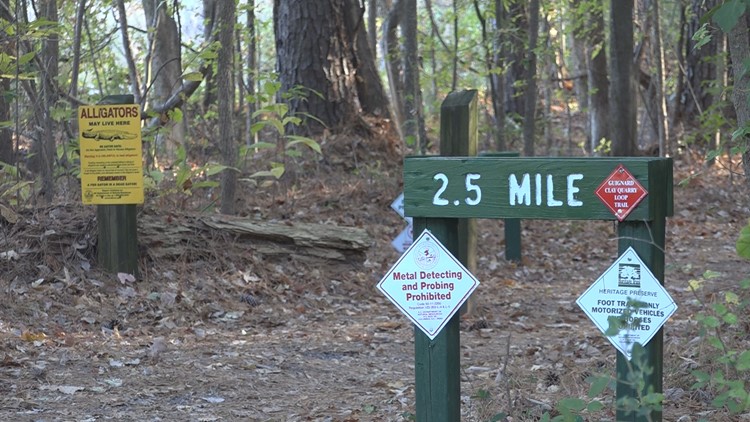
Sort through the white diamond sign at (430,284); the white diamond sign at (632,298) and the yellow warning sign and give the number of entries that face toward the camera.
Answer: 3

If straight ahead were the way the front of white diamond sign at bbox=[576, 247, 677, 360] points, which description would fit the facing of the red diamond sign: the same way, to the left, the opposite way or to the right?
the same way

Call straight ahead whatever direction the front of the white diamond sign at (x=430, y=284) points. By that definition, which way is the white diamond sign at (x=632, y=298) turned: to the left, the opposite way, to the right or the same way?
the same way

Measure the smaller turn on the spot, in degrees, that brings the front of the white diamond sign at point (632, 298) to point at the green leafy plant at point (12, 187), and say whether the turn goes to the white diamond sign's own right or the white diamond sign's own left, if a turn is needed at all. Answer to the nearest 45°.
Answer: approximately 135° to the white diamond sign's own right

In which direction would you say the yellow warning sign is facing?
toward the camera

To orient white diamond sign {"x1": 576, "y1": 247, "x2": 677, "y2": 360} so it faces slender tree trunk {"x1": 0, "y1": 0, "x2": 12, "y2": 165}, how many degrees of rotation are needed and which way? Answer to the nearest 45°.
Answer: approximately 135° to its right

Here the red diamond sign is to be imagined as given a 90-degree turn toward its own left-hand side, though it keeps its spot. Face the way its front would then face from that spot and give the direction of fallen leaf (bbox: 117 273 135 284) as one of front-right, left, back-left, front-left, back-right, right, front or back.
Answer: back-left

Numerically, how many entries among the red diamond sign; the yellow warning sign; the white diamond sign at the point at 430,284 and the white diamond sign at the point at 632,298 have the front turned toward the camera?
4

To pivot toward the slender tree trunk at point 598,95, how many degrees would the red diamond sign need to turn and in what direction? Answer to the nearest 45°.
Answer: approximately 180°

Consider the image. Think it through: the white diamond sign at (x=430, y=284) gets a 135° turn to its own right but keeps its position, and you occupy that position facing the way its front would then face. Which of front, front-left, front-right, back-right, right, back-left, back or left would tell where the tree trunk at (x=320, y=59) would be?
front-right

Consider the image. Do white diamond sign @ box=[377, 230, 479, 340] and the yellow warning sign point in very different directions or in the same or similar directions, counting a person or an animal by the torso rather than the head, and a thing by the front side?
same or similar directions
